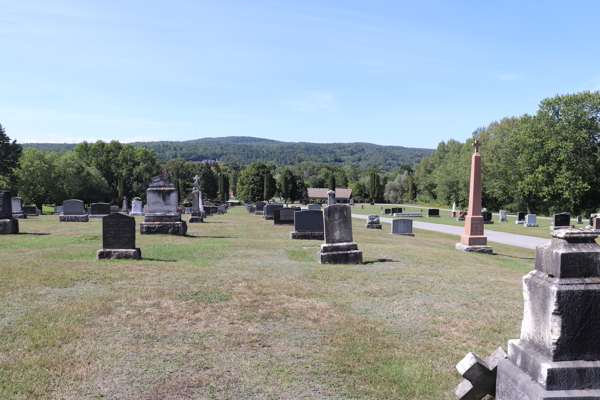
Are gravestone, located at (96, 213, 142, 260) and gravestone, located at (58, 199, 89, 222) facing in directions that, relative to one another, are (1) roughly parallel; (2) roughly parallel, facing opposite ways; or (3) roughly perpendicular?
roughly parallel

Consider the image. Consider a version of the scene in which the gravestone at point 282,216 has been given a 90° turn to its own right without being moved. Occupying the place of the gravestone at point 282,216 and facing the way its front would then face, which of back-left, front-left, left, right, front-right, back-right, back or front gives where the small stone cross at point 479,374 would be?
left

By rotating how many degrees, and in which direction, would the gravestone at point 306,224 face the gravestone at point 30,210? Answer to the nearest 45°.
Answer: approximately 135° to its right

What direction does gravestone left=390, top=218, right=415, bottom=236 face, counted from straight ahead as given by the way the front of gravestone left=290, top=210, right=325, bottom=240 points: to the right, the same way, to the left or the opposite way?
the same way

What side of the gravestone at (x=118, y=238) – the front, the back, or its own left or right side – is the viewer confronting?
front

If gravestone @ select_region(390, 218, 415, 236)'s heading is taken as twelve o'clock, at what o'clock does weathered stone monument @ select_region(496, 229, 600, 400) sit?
The weathered stone monument is roughly at 12 o'clock from the gravestone.

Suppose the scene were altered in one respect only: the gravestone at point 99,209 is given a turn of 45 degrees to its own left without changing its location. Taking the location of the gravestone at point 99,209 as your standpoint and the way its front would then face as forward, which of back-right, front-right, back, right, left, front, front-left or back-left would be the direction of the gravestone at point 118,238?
front-right

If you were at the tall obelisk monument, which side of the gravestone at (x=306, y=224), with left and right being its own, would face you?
left

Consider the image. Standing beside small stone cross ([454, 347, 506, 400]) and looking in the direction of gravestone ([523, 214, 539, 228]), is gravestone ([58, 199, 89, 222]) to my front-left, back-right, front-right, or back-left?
front-left

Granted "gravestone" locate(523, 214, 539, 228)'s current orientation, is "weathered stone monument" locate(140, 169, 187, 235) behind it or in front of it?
in front

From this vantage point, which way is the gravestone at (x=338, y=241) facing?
toward the camera

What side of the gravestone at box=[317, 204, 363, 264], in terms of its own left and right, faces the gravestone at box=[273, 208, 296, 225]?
back

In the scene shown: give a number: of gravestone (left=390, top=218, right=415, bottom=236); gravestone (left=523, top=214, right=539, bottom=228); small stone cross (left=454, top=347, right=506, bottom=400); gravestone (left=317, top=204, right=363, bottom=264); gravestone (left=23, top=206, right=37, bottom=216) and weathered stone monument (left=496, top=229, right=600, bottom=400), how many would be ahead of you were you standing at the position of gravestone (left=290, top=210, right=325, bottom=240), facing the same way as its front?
3

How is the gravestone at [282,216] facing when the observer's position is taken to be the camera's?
facing the viewer

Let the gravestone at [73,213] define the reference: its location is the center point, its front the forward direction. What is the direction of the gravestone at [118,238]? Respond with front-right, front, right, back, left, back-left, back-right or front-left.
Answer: front

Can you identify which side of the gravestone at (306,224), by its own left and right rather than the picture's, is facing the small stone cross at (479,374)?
front

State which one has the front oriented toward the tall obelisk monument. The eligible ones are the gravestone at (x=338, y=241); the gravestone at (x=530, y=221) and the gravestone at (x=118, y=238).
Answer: the gravestone at (x=530, y=221)

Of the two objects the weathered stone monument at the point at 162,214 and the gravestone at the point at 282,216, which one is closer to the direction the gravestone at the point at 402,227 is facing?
the weathered stone monument

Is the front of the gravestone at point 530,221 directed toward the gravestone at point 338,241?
yes
